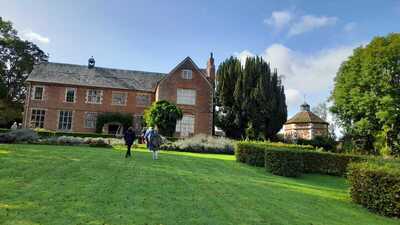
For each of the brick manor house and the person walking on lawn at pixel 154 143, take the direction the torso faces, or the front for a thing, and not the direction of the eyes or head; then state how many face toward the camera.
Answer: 1

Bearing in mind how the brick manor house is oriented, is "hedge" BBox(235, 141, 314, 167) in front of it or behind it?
in front

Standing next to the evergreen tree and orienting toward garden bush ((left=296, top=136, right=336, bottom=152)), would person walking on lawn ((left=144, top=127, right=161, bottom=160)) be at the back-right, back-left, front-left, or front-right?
back-right

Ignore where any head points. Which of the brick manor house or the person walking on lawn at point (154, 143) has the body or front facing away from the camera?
the person walking on lawn

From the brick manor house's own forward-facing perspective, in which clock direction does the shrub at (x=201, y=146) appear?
The shrub is roughly at 11 o'clock from the brick manor house.

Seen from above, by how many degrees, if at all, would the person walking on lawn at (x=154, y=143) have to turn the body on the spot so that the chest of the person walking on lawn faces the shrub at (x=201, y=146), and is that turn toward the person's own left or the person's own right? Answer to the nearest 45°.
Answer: approximately 45° to the person's own right

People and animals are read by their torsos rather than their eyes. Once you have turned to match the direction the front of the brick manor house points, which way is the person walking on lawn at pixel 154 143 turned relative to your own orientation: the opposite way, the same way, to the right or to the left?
the opposite way

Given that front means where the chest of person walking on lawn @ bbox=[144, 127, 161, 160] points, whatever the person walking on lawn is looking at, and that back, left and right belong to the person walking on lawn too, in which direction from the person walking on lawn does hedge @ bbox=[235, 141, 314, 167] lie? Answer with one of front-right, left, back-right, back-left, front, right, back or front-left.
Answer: right

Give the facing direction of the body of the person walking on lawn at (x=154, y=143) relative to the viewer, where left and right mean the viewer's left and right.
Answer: facing away from the viewer

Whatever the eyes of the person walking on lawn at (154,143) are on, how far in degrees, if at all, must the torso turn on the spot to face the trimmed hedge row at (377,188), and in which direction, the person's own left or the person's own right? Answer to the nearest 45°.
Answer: approximately 135° to the person's own right

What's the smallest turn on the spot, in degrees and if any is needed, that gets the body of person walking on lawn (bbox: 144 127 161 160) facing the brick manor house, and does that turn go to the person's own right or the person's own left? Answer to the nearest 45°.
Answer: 0° — they already face it

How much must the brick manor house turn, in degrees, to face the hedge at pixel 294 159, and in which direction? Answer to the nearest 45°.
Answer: approximately 45° to its left

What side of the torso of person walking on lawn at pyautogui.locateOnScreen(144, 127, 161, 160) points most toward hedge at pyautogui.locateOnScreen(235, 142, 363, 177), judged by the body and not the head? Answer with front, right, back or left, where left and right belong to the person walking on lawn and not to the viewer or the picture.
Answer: right

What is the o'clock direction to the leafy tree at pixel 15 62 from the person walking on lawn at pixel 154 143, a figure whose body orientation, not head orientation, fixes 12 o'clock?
The leafy tree is roughly at 11 o'clock from the person walking on lawn.

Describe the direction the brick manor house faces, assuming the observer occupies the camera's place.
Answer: facing the viewer

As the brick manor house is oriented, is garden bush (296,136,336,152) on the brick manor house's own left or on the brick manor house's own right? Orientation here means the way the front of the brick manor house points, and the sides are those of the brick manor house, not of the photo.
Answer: on the brick manor house's own left

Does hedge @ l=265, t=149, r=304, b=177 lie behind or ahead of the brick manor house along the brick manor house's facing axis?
ahead
